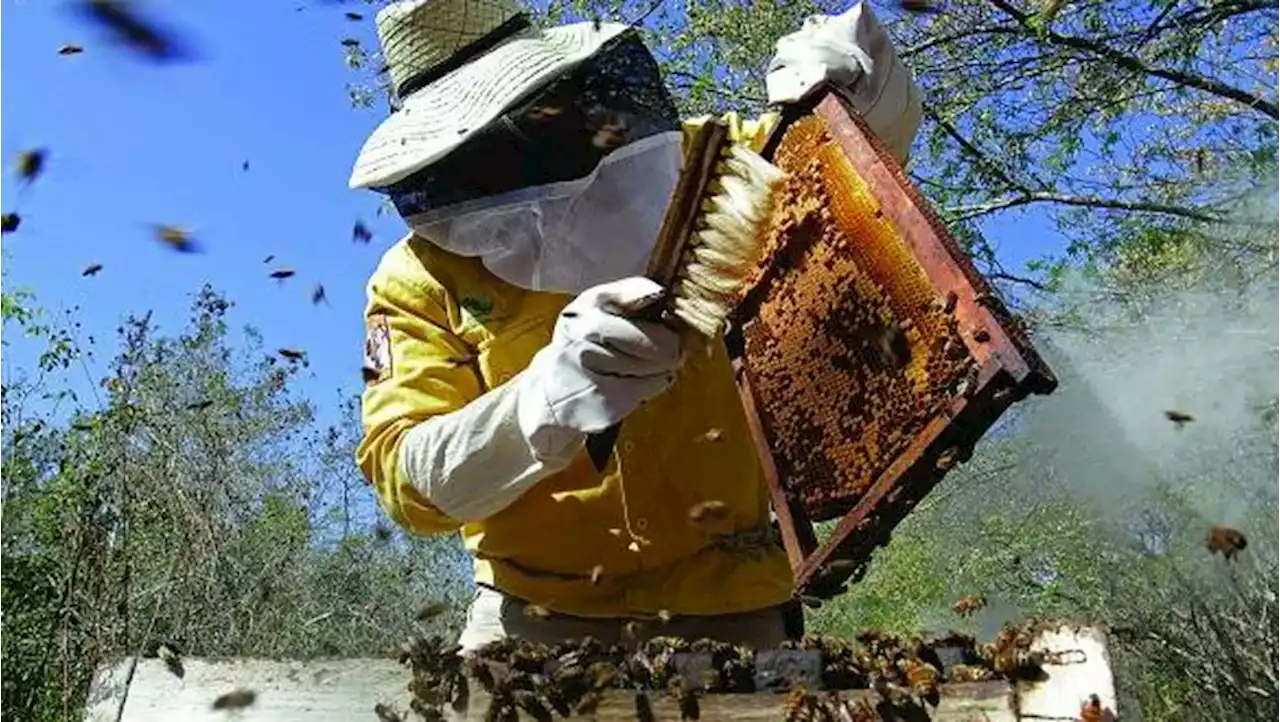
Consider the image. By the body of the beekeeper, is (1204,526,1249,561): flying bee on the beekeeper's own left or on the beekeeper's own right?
on the beekeeper's own left

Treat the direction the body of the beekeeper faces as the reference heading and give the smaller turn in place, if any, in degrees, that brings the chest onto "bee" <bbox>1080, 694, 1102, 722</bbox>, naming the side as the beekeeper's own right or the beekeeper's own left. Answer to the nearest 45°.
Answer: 0° — they already face it

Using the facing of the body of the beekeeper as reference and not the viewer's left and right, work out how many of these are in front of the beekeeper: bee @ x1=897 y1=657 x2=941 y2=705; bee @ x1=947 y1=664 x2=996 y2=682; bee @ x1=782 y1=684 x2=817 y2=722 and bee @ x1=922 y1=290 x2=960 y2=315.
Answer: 4

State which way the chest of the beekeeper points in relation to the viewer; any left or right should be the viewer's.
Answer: facing the viewer and to the right of the viewer

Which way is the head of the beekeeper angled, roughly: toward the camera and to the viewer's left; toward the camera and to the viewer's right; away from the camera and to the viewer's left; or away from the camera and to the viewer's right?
toward the camera and to the viewer's right

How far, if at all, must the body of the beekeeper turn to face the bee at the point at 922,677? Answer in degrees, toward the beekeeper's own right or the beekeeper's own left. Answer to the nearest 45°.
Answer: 0° — they already face it

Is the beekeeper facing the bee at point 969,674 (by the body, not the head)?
yes

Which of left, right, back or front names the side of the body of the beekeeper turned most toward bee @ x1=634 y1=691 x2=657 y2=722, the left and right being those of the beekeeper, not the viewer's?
front
